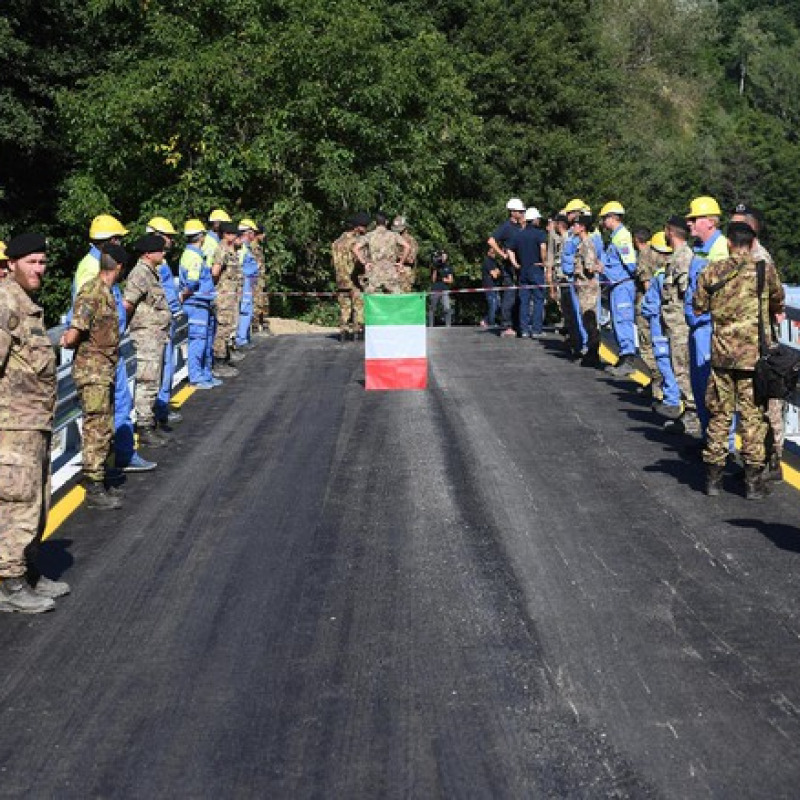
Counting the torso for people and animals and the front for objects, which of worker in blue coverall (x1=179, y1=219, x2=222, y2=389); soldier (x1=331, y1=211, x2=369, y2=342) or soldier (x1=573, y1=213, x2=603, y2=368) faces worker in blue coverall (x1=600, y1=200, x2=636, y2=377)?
worker in blue coverall (x1=179, y1=219, x2=222, y2=389)

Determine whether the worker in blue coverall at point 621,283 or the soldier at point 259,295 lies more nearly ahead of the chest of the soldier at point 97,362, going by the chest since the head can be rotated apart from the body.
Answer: the worker in blue coverall

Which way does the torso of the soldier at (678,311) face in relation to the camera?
to the viewer's left

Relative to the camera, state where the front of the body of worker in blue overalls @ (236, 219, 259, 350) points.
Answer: to the viewer's right

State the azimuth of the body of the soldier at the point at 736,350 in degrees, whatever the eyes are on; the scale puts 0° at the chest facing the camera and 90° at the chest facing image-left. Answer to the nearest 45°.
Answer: approximately 180°

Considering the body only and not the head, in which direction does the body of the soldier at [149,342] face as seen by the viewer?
to the viewer's right

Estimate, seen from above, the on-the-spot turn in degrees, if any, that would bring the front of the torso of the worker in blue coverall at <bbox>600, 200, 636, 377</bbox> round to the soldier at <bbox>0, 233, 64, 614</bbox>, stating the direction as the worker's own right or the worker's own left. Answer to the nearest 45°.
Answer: approximately 90° to the worker's own left

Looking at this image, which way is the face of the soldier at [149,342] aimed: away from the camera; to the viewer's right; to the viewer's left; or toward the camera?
to the viewer's right

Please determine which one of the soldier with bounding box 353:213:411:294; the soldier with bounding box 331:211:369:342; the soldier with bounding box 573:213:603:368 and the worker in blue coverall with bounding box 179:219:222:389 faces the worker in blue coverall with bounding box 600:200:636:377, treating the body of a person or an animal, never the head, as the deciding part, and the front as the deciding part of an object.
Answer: the worker in blue coverall with bounding box 179:219:222:389

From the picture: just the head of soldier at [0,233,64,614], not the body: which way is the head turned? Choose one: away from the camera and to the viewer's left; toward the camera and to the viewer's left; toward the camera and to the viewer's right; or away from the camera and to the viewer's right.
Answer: toward the camera and to the viewer's right
